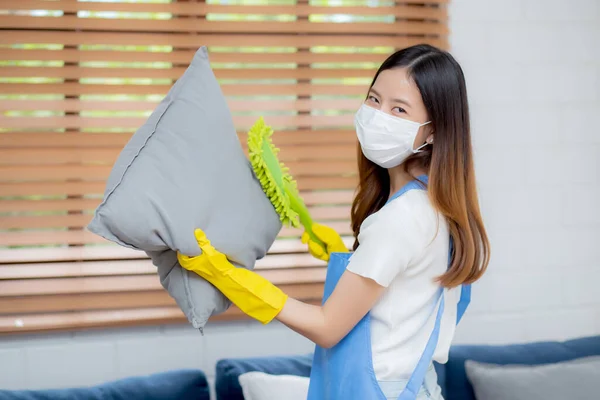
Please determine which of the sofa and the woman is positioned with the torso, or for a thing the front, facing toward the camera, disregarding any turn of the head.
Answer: the sofa

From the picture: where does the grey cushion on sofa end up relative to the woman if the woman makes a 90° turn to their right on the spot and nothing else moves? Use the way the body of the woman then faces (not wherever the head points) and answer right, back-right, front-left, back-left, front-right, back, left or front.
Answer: front-right

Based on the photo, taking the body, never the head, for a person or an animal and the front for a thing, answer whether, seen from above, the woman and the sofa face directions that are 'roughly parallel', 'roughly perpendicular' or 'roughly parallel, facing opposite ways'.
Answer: roughly perpendicular

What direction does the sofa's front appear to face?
toward the camera

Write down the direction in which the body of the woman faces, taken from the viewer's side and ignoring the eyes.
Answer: to the viewer's left

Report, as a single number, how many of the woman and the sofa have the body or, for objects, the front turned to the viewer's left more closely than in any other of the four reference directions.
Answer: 1

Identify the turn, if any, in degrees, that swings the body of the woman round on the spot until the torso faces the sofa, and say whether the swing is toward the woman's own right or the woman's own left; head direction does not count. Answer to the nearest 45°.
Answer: approximately 90° to the woman's own right

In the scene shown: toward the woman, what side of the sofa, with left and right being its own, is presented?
front
